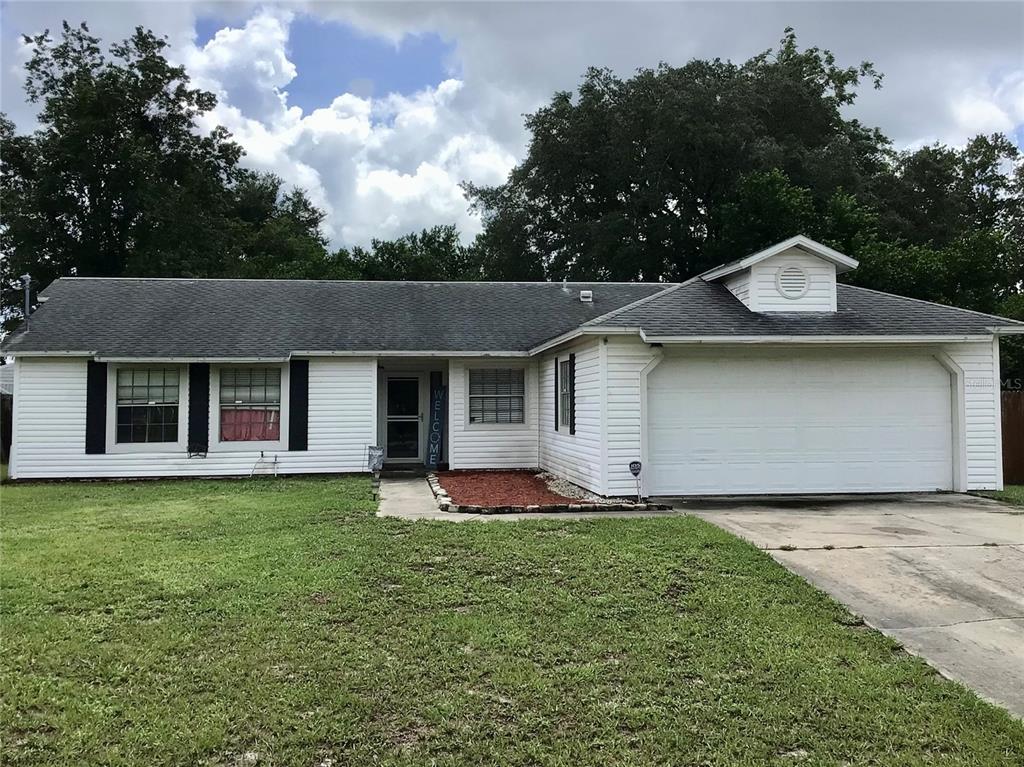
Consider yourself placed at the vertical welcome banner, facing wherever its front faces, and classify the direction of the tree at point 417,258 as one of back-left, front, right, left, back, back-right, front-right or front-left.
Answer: back

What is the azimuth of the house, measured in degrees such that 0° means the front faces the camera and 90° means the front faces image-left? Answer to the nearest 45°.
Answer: approximately 0°

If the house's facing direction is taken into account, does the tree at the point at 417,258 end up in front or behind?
behind

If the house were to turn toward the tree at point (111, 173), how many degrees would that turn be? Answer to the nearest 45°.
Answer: approximately 135° to its right

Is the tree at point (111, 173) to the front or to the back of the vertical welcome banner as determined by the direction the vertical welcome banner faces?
to the back

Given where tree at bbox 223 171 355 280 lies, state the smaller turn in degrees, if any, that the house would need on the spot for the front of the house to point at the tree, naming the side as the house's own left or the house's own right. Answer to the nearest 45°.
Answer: approximately 135° to the house's own right

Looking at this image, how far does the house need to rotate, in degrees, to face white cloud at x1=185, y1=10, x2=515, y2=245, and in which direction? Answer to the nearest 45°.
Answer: approximately 135° to its right

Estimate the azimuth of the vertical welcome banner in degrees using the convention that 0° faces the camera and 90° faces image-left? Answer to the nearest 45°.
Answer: approximately 0°
